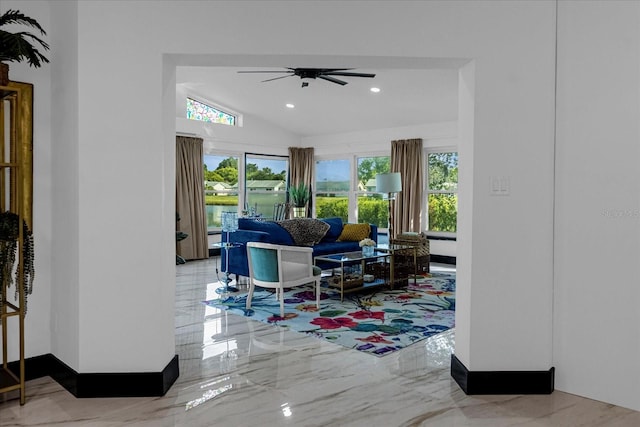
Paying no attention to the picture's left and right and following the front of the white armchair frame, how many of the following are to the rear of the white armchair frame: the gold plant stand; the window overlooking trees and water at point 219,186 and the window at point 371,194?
1

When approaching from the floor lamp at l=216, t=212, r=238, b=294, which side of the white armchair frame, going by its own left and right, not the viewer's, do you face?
left

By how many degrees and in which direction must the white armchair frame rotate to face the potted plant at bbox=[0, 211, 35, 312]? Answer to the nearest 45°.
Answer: approximately 180°

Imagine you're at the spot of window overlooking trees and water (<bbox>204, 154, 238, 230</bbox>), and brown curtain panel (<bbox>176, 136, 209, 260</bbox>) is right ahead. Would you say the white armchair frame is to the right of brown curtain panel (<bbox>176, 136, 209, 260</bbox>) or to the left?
left

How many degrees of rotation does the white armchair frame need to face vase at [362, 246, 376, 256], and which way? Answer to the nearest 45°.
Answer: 0° — it already faces it

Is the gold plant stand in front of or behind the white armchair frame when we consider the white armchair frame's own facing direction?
behind

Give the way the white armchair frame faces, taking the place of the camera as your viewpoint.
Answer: facing away from the viewer and to the right of the viewer

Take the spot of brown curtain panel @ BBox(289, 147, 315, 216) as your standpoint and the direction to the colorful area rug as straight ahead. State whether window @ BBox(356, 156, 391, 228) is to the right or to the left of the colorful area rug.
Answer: left

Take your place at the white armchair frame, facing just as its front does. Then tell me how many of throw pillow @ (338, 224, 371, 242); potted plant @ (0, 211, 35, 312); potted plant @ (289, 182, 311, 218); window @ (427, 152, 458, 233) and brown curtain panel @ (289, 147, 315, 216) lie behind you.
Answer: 1

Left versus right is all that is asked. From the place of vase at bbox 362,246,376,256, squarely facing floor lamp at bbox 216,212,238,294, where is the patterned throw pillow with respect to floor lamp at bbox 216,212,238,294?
right

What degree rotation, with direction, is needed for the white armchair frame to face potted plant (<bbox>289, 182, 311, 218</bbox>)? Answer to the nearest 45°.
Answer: approximately 45° to its left

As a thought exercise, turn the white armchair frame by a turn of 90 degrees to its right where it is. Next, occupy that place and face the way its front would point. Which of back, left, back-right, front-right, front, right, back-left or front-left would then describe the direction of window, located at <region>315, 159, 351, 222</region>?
back-left
